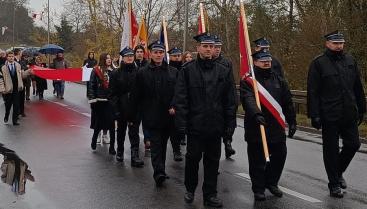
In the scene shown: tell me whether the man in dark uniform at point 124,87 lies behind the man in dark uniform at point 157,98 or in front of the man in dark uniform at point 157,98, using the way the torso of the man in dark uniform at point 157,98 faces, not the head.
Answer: behind

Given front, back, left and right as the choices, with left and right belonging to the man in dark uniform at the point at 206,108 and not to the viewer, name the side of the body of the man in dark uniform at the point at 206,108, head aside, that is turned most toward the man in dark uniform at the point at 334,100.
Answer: left

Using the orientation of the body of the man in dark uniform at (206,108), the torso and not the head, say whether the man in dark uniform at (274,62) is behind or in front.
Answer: behind

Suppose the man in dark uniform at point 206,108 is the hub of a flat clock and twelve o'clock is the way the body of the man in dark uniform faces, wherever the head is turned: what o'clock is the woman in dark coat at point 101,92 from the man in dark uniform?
The woman in dark coat is roughly at 5 o'clock from the man in dark uniform.

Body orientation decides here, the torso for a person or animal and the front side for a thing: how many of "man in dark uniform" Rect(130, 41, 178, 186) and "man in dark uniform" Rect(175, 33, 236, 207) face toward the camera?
2

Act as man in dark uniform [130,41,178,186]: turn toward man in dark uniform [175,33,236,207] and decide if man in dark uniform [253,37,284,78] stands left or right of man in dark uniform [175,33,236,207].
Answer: left

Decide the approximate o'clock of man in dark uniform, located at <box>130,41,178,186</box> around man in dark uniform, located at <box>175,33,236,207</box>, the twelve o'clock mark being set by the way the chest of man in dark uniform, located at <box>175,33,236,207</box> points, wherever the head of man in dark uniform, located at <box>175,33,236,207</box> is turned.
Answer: man in dark uniform, located at <box>130,41,178,186</box> is roughly at 5 o'clock from man in dark uniform, located at <box>175,33,236,207</box>.

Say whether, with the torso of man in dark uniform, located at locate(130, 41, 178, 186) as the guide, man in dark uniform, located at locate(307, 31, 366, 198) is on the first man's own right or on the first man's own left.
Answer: on the first man's own left

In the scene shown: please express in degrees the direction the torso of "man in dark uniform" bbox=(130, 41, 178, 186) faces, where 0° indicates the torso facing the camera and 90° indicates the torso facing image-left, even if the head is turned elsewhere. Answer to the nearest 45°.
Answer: approximately 0°

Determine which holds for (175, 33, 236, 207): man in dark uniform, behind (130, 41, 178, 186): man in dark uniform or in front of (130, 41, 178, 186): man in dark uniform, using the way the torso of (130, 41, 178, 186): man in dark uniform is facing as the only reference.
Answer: in front
